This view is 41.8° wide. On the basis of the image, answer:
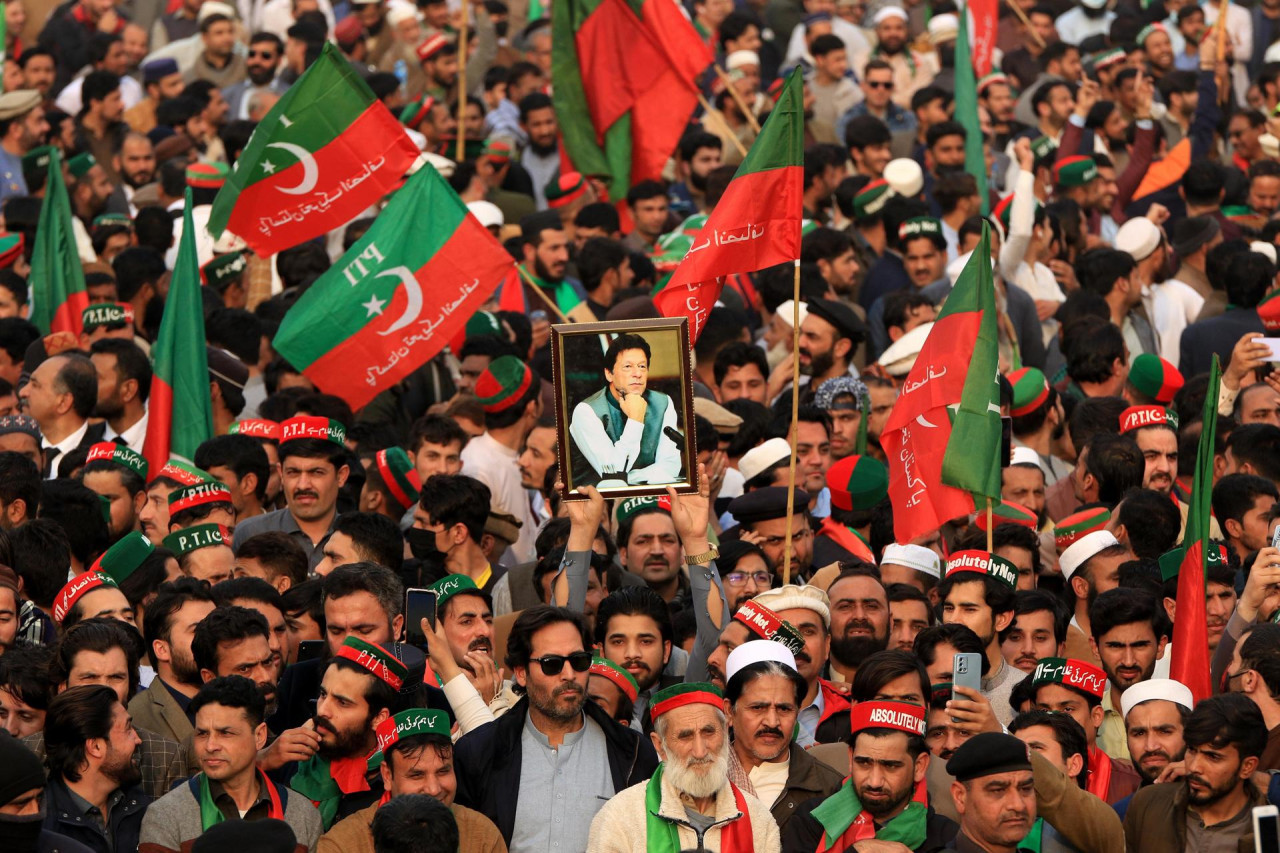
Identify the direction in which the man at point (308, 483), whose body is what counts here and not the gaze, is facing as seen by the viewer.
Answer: toward the camera

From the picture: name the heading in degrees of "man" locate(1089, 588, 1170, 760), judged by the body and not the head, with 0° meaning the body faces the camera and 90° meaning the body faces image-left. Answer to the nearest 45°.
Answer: approximately 0°

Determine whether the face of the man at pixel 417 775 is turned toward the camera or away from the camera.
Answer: toward the camera

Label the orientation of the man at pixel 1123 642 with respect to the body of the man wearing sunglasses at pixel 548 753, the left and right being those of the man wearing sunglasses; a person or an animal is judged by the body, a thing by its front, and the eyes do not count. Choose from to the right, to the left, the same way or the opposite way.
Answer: the same way

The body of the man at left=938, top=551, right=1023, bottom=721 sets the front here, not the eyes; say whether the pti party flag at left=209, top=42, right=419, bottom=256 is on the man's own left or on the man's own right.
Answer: on the man's own right

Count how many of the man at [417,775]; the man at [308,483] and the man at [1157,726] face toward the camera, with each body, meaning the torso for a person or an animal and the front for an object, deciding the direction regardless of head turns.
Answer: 3

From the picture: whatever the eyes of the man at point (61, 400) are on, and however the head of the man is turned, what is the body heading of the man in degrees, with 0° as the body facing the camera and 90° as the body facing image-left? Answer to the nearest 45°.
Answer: approximately 45°

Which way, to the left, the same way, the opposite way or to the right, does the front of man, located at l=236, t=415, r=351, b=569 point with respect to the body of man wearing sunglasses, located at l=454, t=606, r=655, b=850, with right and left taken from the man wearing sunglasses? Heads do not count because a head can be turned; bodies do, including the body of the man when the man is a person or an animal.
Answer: the same way

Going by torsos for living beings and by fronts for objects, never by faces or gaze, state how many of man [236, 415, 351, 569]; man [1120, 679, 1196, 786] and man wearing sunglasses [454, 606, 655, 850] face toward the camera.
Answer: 3

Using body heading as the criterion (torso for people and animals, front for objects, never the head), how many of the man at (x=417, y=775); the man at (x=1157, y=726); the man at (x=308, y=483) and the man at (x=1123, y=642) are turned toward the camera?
4

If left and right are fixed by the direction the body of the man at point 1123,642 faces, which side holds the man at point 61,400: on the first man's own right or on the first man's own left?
on the first man's own right

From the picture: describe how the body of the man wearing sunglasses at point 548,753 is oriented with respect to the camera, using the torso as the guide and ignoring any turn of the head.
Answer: toward the camera

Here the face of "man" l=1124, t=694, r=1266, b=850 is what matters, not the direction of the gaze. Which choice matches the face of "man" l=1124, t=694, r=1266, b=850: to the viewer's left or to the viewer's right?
to the viewer's left
